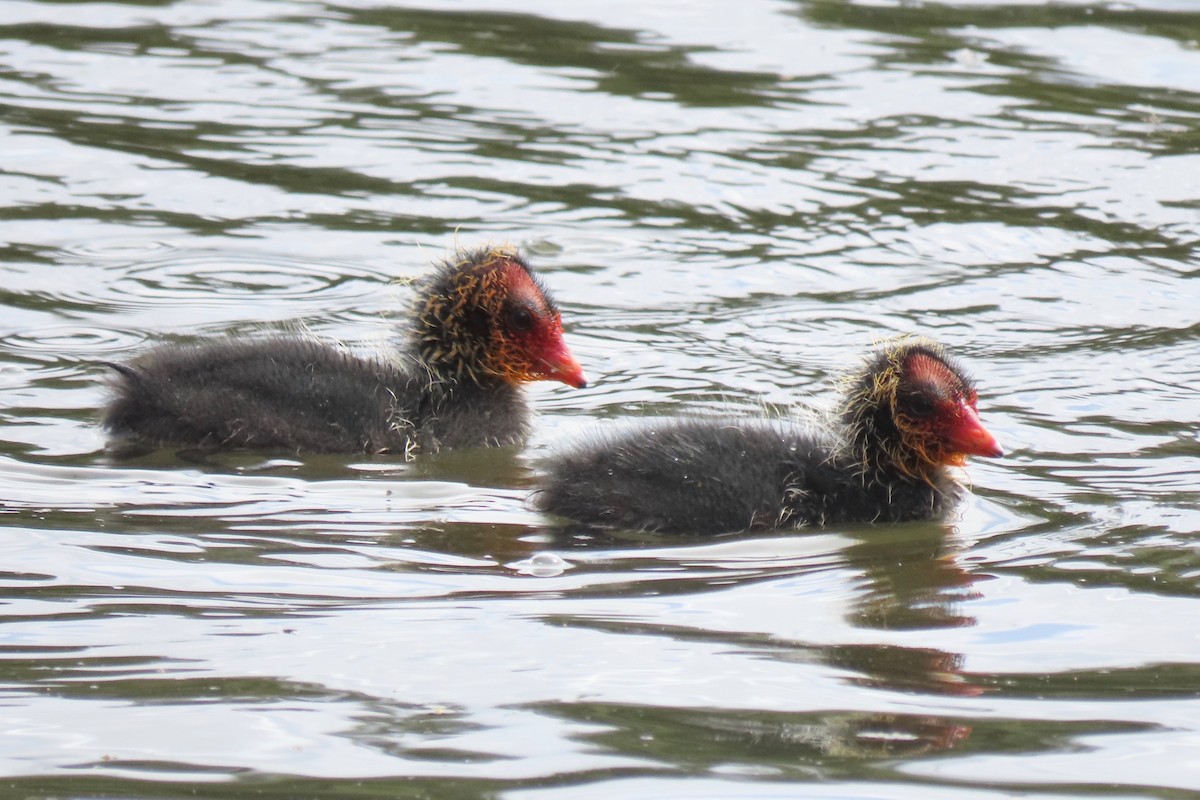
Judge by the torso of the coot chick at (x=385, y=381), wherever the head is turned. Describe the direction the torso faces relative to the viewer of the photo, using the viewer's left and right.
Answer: facing to the right of the viewer

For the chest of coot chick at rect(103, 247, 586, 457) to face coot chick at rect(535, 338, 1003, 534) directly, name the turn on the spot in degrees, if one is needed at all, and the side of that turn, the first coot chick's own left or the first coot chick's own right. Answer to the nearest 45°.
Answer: approximately 45° to the first coot chick's own right

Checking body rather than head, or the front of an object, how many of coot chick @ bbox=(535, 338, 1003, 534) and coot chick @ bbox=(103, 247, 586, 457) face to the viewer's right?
2

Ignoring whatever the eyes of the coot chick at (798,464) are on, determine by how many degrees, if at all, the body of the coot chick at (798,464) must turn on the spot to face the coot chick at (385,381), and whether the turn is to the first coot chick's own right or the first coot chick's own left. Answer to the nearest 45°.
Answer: approximately 135° to the first coot chick's own left

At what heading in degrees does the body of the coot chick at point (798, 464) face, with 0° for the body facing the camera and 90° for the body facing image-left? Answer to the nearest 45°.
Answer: approximately 270°
